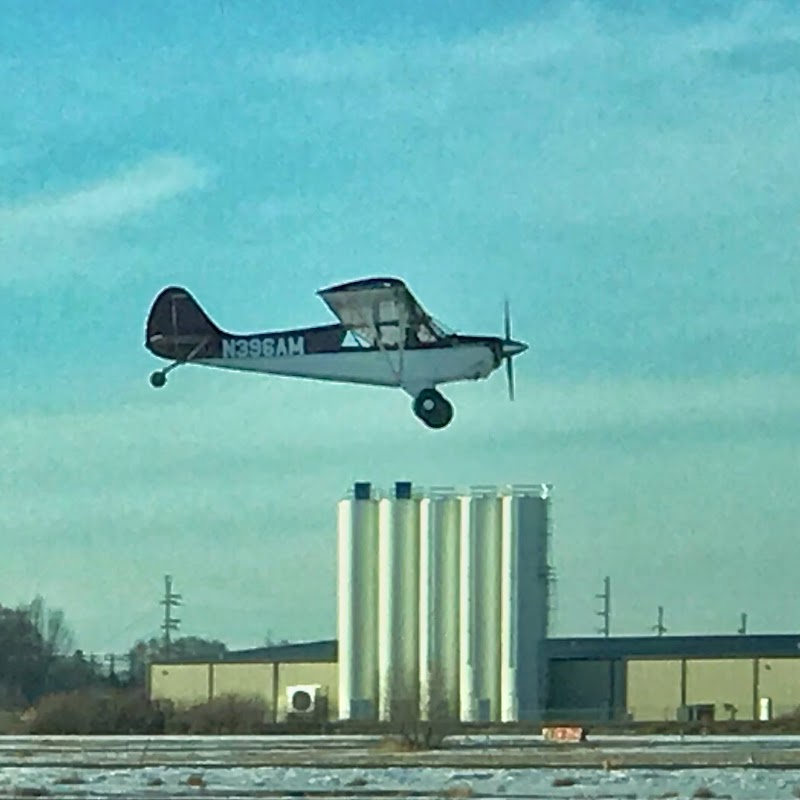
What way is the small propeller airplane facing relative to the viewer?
to the viewer's right
